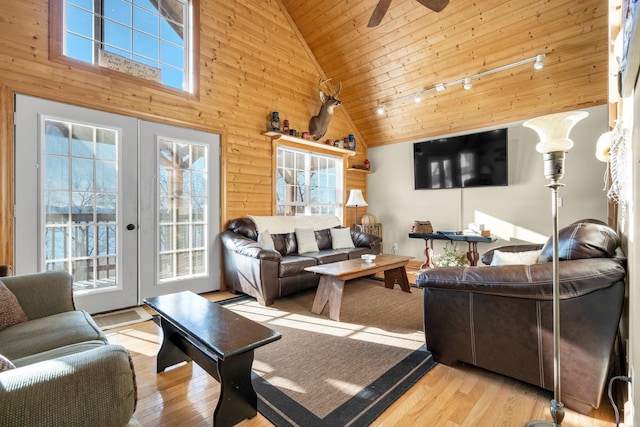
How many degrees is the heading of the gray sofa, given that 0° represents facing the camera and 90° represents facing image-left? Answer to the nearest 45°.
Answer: approximately 225°

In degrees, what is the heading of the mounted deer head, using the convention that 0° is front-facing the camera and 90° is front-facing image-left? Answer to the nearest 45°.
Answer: approximately 315°
